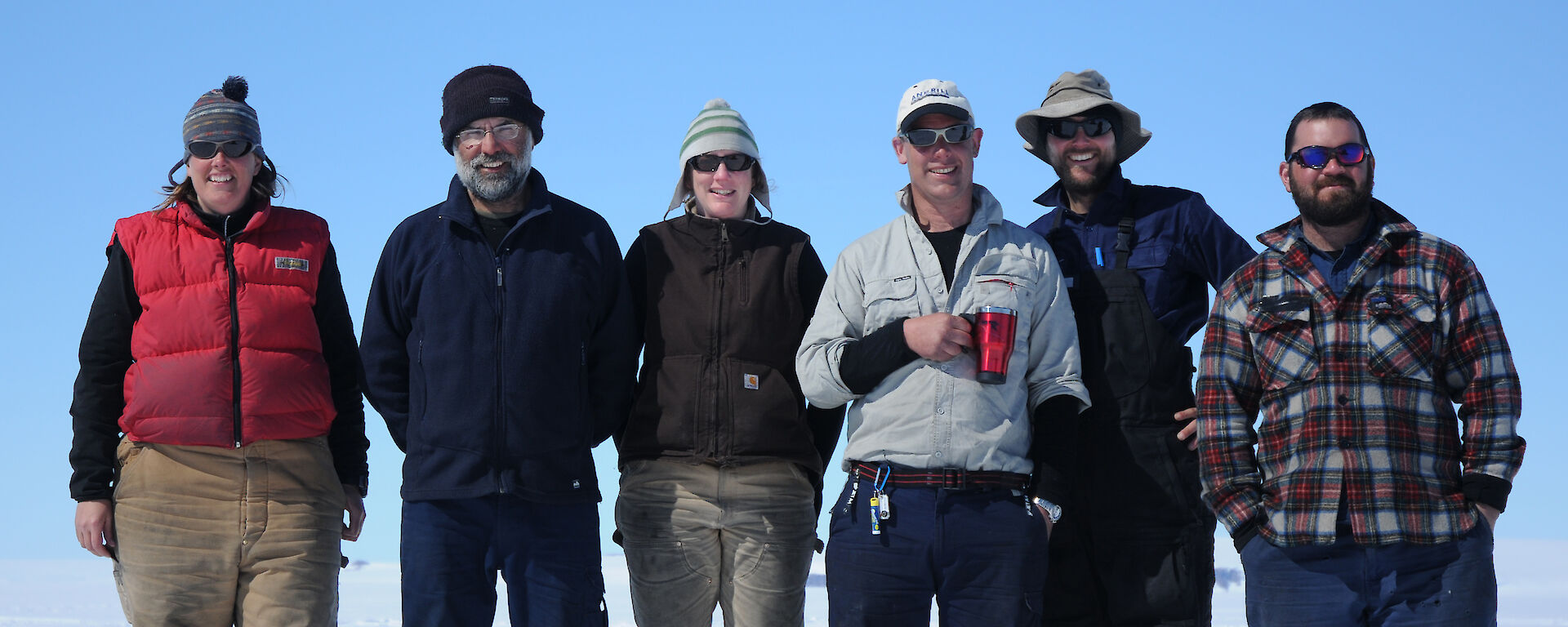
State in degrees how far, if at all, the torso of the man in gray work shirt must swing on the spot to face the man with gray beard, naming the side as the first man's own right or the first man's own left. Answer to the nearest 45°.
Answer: approximately 90° to the first man's own right

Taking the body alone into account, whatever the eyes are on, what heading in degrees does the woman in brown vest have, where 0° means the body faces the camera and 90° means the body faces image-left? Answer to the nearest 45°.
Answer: approximately 0°

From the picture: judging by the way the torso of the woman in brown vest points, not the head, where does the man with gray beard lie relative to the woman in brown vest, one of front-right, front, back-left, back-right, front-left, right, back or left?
right

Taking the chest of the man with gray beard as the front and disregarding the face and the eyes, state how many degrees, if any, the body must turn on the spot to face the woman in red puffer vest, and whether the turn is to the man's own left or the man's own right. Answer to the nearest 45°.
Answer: approximately 90° to the man's own right

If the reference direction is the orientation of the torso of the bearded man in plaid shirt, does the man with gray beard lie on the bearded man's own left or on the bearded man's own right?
on the bearded man's own right

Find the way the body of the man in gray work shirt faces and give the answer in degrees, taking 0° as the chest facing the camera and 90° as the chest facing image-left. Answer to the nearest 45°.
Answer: approximately 0°
